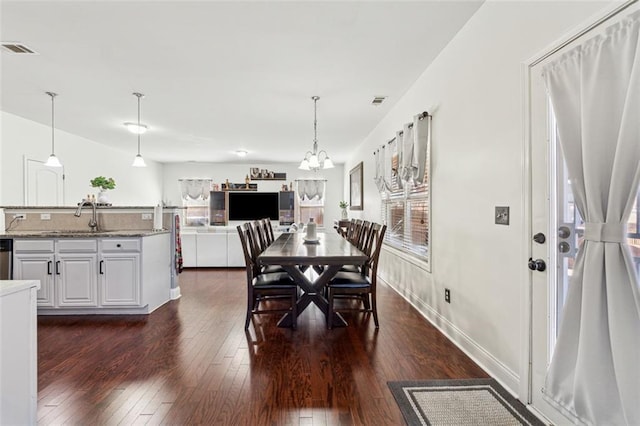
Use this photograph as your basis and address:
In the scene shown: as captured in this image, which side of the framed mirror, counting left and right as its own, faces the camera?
left

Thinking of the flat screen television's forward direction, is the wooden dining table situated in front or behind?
in front

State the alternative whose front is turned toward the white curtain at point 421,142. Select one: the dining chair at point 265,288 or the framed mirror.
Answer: the dining chair

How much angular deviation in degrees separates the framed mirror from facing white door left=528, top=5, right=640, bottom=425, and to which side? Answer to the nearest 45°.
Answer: approximately 90° to its left

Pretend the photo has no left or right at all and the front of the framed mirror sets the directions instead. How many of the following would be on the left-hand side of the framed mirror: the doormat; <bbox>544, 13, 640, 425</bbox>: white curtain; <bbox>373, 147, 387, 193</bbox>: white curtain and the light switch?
4

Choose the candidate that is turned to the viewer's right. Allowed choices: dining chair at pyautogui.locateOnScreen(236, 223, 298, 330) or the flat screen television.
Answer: the dining chair

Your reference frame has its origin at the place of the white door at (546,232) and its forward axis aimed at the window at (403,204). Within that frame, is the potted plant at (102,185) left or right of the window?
left

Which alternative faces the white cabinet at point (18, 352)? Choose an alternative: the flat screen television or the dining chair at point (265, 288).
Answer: the flat screen television

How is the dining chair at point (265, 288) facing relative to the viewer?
to the viewer's right

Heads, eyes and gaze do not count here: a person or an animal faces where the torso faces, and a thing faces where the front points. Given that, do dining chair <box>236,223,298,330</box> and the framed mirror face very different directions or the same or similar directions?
very different directions

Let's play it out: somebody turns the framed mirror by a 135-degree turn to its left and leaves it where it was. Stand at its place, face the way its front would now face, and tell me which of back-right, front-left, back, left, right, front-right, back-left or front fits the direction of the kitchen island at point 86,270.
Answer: right

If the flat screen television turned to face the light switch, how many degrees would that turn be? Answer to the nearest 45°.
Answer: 0° — it already faces it

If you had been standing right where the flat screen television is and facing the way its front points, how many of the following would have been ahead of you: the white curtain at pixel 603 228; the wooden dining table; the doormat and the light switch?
4

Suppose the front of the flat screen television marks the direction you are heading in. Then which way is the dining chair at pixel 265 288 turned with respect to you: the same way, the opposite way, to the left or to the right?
to the left

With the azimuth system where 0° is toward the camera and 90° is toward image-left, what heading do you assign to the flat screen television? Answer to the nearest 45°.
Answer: approximately 0°
